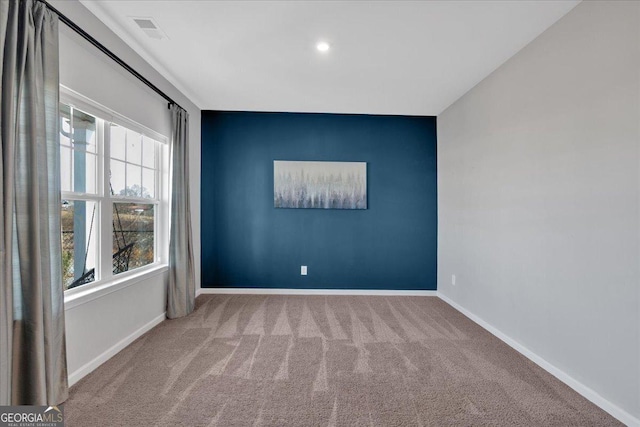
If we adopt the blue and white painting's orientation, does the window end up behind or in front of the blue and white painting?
in front

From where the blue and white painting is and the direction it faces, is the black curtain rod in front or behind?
in front

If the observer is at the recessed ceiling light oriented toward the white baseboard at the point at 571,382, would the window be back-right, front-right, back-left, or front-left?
back-right

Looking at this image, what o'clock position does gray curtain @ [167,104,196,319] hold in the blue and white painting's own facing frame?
The gray curtain is roughly at 2 o'clock from the blue and white painting.

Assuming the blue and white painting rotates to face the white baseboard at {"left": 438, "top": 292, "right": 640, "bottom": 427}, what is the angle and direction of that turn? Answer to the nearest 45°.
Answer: approximately 45° to its left

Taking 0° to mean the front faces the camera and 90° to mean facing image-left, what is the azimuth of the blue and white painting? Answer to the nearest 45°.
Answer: approximately 0°

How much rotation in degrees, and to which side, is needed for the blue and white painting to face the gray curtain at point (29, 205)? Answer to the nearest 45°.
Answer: approximately 45° to its right
